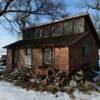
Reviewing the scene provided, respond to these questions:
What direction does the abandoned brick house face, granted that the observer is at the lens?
facing the viewer and to the left of the viewer

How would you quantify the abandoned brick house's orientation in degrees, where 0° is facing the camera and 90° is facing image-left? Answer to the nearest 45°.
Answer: approximately 45°
